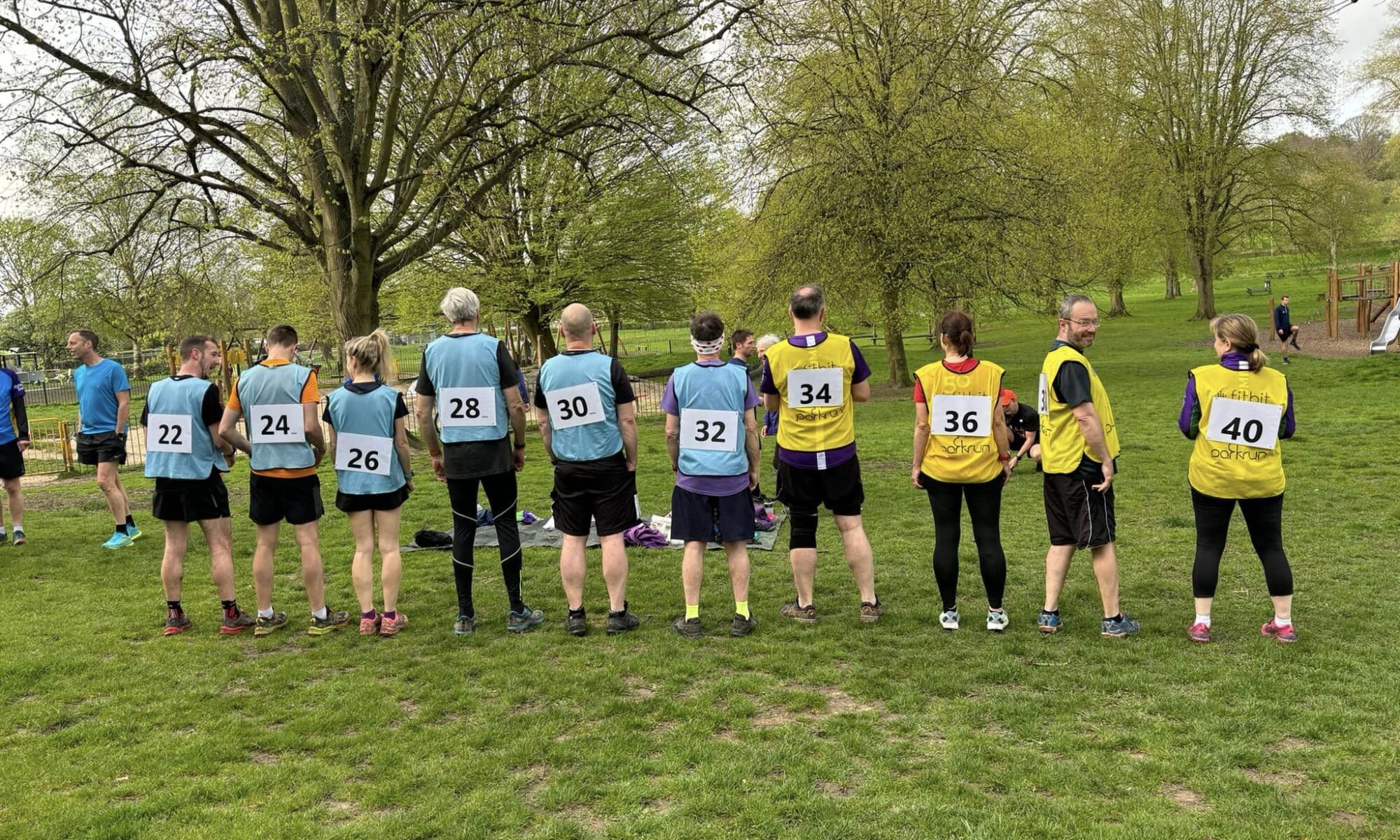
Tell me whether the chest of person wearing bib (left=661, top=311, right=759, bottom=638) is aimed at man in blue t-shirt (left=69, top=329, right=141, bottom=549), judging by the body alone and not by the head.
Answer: no

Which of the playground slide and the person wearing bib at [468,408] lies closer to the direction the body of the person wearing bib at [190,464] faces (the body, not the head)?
the playground slide

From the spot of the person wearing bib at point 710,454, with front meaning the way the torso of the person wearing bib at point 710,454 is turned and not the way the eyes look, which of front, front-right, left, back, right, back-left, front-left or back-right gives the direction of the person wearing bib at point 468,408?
left

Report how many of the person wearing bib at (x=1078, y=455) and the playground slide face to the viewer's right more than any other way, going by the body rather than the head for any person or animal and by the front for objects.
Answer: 1

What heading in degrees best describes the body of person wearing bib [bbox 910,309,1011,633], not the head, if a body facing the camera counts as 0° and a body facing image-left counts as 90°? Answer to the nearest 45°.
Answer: approximately 180°

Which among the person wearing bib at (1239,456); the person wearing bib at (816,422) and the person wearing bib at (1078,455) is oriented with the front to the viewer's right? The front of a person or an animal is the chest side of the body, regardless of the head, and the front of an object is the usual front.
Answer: the person wearing bib at (1078,455)

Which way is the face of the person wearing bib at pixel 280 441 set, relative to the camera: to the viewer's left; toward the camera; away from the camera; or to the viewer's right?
away from the camera

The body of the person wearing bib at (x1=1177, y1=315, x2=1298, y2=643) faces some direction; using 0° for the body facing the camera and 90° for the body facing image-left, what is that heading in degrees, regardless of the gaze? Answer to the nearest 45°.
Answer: approximately 180°

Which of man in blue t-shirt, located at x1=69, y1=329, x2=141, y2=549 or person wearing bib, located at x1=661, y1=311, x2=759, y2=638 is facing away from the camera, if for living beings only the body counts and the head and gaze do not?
the person wearing bib

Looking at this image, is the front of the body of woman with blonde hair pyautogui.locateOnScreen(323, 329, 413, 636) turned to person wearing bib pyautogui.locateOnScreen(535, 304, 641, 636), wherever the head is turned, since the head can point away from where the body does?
no

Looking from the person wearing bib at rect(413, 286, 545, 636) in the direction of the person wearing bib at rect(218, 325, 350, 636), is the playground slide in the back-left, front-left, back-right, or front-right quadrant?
back-right

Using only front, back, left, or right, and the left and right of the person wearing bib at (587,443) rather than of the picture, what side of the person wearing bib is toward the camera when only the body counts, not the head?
back

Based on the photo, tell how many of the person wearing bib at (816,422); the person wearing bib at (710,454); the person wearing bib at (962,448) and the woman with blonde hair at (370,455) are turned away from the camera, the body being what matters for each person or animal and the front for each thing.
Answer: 4

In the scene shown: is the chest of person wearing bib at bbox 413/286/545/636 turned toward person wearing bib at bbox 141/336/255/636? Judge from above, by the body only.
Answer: no

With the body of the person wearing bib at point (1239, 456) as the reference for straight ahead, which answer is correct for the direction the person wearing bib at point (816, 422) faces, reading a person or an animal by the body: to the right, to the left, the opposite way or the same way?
the same way

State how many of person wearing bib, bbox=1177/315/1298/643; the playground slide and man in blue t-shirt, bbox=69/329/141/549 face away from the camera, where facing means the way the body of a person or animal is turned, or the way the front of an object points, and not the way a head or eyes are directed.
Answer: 1

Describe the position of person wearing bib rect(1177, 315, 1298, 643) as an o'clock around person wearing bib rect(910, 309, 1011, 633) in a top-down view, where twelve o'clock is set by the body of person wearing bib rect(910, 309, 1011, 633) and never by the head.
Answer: person wearing bib rect(1177, 315, 1298, 643) is roughly at 3 o'clock from person wearing bib rect(910, 309, 1011, 633).

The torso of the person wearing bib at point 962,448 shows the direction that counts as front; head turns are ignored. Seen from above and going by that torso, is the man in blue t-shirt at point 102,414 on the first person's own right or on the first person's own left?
on the first person's own left
